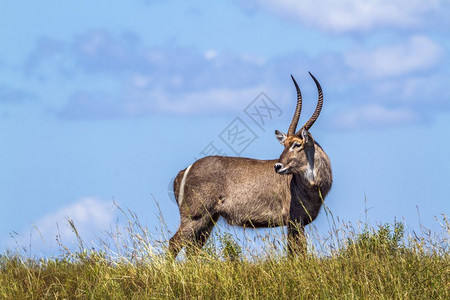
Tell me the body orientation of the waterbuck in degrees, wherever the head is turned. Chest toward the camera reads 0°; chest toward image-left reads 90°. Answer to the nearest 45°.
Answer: approximately 270°
